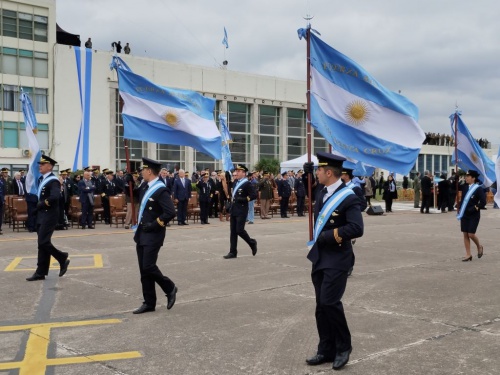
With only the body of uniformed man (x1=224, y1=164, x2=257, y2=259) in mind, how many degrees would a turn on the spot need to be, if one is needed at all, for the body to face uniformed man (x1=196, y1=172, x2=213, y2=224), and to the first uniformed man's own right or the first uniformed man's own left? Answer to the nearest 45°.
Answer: approximately 135° to the first uniformed man's own right

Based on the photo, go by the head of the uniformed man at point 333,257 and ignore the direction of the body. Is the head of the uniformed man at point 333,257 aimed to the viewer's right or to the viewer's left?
to the viewer's left

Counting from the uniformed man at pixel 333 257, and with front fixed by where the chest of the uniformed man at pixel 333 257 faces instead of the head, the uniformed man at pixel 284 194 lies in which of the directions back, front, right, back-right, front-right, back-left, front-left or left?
back-right

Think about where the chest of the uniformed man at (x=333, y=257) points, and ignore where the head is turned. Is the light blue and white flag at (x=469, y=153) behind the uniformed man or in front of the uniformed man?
behind

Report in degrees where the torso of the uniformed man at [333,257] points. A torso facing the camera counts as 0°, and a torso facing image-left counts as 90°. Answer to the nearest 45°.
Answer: approximately 45°

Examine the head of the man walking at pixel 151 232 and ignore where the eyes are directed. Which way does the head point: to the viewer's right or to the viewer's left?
to the viewer's left

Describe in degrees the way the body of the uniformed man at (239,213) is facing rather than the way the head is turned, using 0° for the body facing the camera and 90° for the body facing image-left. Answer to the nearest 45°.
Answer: approximately 45°
